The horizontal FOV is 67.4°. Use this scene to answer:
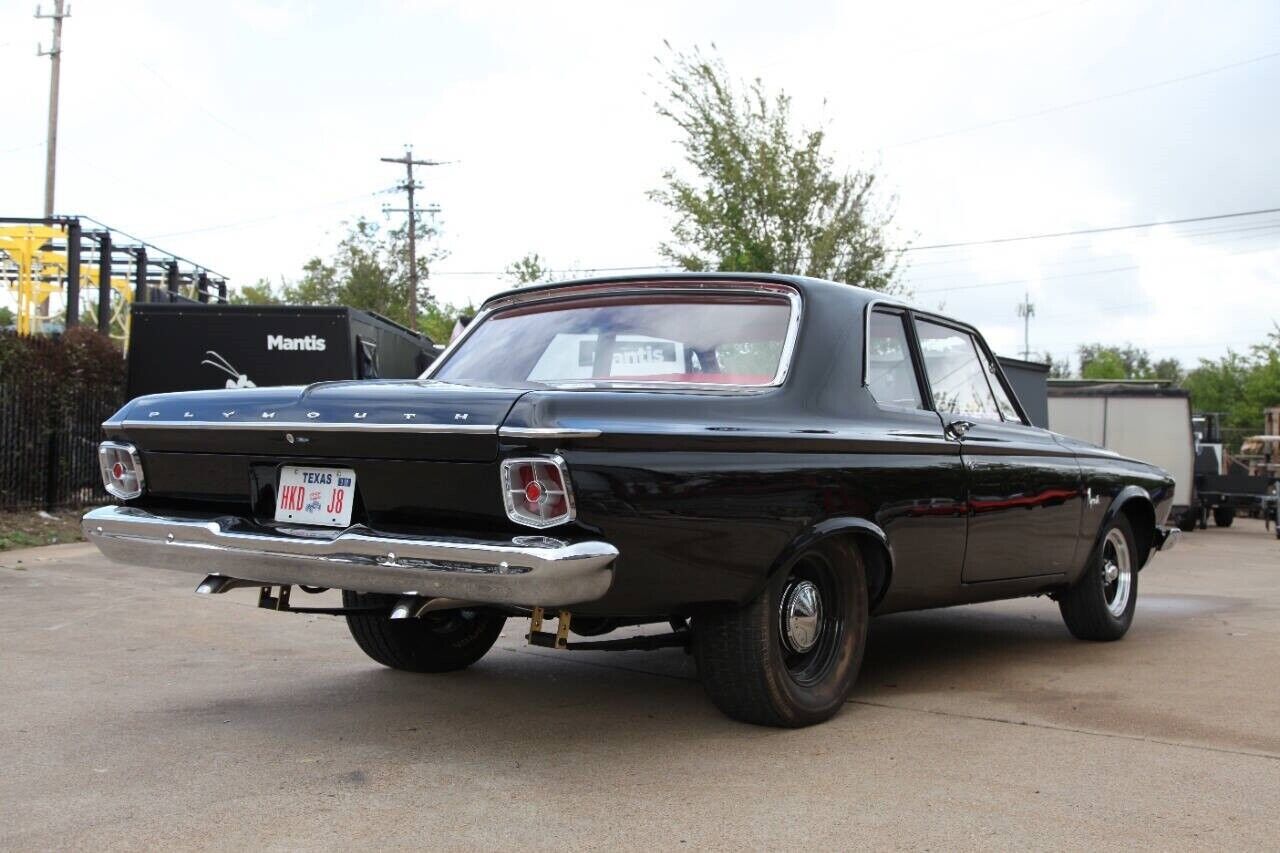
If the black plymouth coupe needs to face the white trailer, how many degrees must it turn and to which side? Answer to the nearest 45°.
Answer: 0° — it already faces it

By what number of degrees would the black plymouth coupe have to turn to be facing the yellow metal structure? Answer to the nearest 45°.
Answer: approximately 90° to its left
